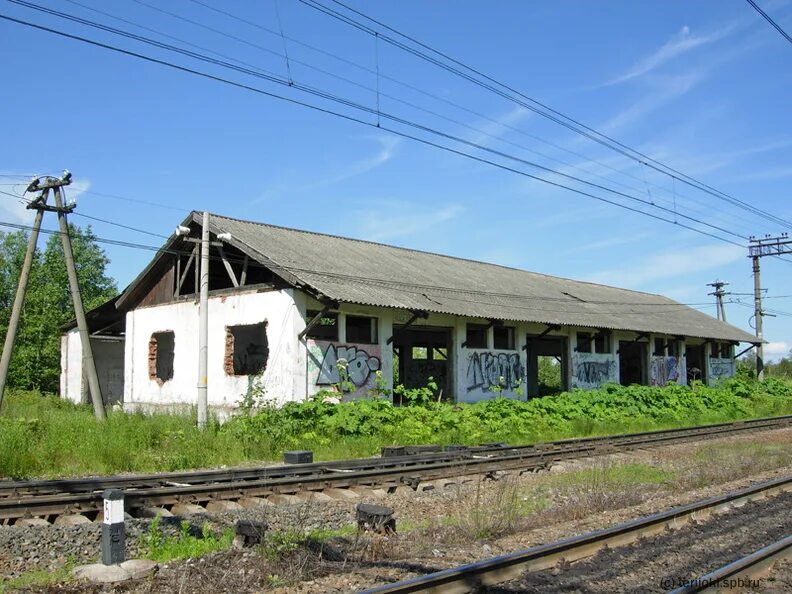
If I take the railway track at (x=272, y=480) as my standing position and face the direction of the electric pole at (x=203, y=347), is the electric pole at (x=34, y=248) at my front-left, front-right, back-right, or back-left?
front-left

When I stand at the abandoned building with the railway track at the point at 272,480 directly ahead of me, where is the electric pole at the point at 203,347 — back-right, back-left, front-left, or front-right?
front-right

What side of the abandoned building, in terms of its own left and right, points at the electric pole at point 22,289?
right

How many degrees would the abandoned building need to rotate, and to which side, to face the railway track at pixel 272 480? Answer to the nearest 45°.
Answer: approximately 45° to its right

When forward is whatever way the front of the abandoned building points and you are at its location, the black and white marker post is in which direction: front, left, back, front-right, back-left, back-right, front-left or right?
front-right

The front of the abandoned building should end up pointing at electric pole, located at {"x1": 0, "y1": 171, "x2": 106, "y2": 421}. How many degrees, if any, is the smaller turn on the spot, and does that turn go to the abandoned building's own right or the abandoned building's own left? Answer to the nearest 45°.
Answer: approximately 90° to the abandoned building's own right

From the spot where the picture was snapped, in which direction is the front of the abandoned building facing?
facing the viewer and to the right of the viewer

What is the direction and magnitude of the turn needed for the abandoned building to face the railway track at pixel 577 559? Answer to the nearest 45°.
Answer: approximately 45° to its right
